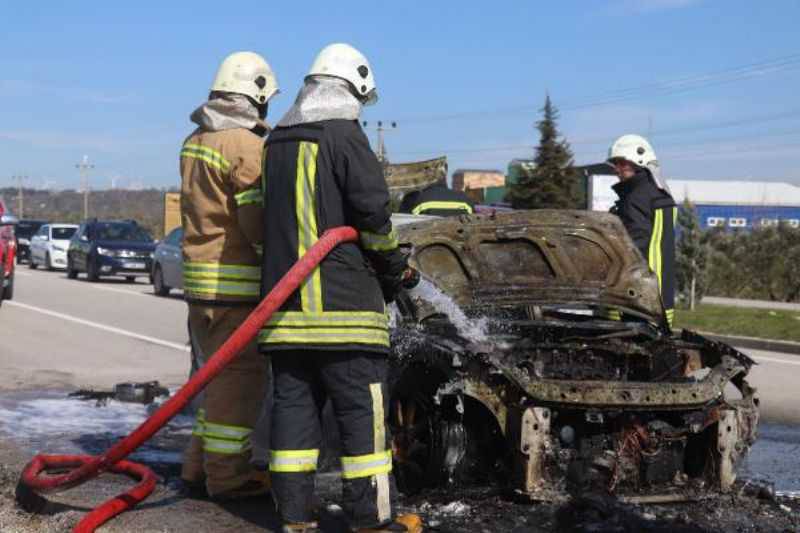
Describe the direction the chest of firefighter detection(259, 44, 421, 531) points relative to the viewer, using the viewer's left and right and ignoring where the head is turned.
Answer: facing away from the viewer and to the right of the viewer

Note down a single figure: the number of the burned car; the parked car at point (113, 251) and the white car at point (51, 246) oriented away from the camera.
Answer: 0

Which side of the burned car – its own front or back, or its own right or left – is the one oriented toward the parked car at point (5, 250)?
back

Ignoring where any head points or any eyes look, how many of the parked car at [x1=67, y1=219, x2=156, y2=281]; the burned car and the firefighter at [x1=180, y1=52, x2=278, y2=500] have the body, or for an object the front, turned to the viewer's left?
0

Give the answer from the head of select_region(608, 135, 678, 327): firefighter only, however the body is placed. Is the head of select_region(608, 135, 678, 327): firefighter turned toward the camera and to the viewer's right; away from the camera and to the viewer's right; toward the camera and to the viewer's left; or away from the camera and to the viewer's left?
toward the camera and to the viewer's left

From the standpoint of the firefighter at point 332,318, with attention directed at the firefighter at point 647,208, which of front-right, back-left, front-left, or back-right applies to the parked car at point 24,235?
front-left

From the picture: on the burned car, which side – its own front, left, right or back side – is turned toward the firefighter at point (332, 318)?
right

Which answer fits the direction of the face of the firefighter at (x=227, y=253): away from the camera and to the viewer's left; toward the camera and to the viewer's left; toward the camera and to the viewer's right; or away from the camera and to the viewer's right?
away from the camera and to the viewer's right

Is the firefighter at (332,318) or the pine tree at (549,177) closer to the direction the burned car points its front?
the firefighter

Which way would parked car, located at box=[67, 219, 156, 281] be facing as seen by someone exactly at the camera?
facing the viewer and to the right of the viewer

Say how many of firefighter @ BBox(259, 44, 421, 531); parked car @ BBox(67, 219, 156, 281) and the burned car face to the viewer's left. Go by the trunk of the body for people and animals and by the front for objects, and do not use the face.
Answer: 0

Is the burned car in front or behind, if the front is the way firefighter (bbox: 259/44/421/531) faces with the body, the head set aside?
in front

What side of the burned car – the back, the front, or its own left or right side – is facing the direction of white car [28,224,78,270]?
back

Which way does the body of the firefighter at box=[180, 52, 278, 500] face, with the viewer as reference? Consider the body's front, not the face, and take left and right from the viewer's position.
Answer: facing away from the viewer and to the right of the viewer

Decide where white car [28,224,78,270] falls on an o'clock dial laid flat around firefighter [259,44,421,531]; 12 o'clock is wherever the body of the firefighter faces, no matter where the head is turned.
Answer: The white car is roughly at 10 o'clock from the firefighter.
